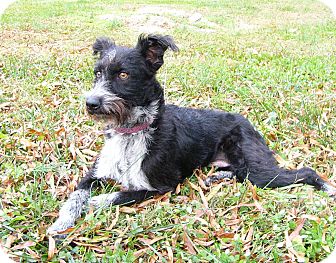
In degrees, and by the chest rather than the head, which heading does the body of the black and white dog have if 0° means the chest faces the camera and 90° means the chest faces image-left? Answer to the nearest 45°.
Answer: approximately 45°

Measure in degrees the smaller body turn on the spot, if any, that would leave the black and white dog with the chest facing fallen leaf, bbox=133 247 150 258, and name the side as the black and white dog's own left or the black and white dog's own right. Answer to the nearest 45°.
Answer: approximately 45° to the black and white dog's own left

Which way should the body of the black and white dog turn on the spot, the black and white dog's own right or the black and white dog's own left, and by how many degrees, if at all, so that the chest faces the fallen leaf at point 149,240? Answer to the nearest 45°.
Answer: approximately 45° to the black and white dog's own left

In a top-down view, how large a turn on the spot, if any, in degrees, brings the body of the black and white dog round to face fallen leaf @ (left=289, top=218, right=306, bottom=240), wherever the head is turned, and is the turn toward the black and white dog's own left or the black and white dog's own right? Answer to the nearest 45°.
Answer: approximately 90° to the black and white dog's own left

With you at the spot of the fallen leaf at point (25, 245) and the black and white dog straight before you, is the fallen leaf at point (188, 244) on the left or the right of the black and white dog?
right

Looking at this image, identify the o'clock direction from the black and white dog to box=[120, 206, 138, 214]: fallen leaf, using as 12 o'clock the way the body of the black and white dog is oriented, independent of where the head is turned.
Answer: The fallen leaf is roughly at 11 o'clock from the black and white dog.

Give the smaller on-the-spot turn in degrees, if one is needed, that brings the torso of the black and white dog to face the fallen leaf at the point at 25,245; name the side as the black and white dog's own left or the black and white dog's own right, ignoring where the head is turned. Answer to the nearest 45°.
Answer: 0° — it already faces it
